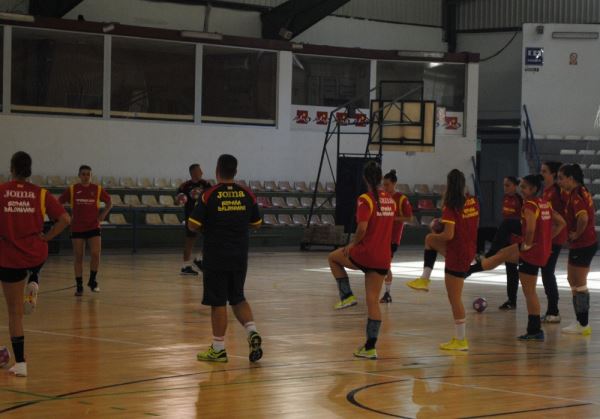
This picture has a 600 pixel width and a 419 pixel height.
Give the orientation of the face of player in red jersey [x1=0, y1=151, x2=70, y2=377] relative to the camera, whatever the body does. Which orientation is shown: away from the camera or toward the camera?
away from the camera

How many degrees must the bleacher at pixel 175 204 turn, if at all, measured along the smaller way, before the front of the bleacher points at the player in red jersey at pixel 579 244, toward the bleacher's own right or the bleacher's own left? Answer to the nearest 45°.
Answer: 0° — it already faces them

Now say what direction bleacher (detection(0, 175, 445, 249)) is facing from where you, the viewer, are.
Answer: facing the viewer

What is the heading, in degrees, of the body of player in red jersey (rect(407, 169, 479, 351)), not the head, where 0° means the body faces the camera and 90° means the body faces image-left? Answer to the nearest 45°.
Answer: approximately 135°

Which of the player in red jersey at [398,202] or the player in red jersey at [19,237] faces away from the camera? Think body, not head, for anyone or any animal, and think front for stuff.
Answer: the player in red jersey at [19,237]

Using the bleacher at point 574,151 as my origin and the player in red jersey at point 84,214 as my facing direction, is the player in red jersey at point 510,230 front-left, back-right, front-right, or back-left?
front-left

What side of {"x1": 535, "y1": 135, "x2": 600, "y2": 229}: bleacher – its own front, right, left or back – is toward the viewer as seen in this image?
front

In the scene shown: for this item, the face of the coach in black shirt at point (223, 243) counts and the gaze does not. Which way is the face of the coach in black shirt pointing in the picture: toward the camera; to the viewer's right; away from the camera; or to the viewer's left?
away from the camera

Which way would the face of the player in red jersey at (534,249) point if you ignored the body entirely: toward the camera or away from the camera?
toward the camera

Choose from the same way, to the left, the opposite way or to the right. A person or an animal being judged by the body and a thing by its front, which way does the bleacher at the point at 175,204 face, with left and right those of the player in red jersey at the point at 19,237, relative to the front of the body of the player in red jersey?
the opposite way

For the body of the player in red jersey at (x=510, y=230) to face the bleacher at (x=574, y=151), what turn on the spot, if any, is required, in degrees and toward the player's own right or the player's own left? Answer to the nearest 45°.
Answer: approximately 135° to the player's own right

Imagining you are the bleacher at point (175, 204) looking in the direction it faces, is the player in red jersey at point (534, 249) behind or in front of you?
in front

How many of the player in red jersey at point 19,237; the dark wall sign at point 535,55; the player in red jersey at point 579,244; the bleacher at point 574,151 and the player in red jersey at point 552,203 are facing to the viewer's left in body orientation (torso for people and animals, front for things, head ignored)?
2

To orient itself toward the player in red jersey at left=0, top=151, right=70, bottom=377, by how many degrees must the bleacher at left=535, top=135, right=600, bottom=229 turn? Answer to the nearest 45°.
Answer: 0° — it already faces them

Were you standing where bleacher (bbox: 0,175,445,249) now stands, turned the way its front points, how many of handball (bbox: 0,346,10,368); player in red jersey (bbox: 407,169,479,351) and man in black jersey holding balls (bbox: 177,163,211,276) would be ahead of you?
3

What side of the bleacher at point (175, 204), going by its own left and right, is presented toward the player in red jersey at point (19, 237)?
front
